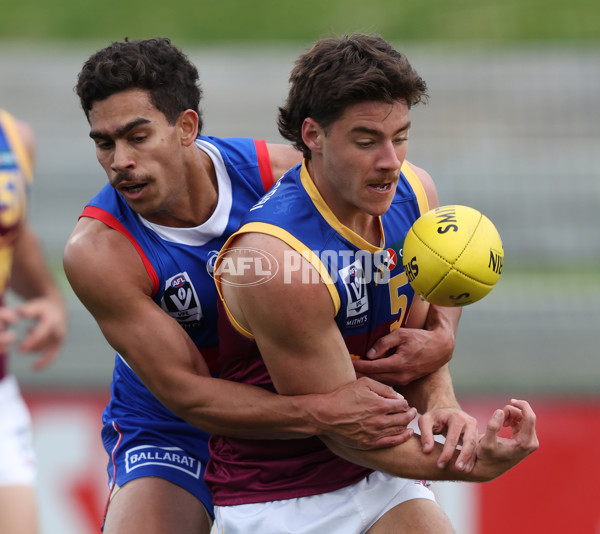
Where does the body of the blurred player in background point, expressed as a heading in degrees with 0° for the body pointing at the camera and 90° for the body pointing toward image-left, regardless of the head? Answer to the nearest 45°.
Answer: approximately 0°

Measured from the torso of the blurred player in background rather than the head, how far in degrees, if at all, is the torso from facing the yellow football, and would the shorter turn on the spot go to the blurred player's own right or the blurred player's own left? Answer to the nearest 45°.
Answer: approximately 45° to the blurred player's own left
